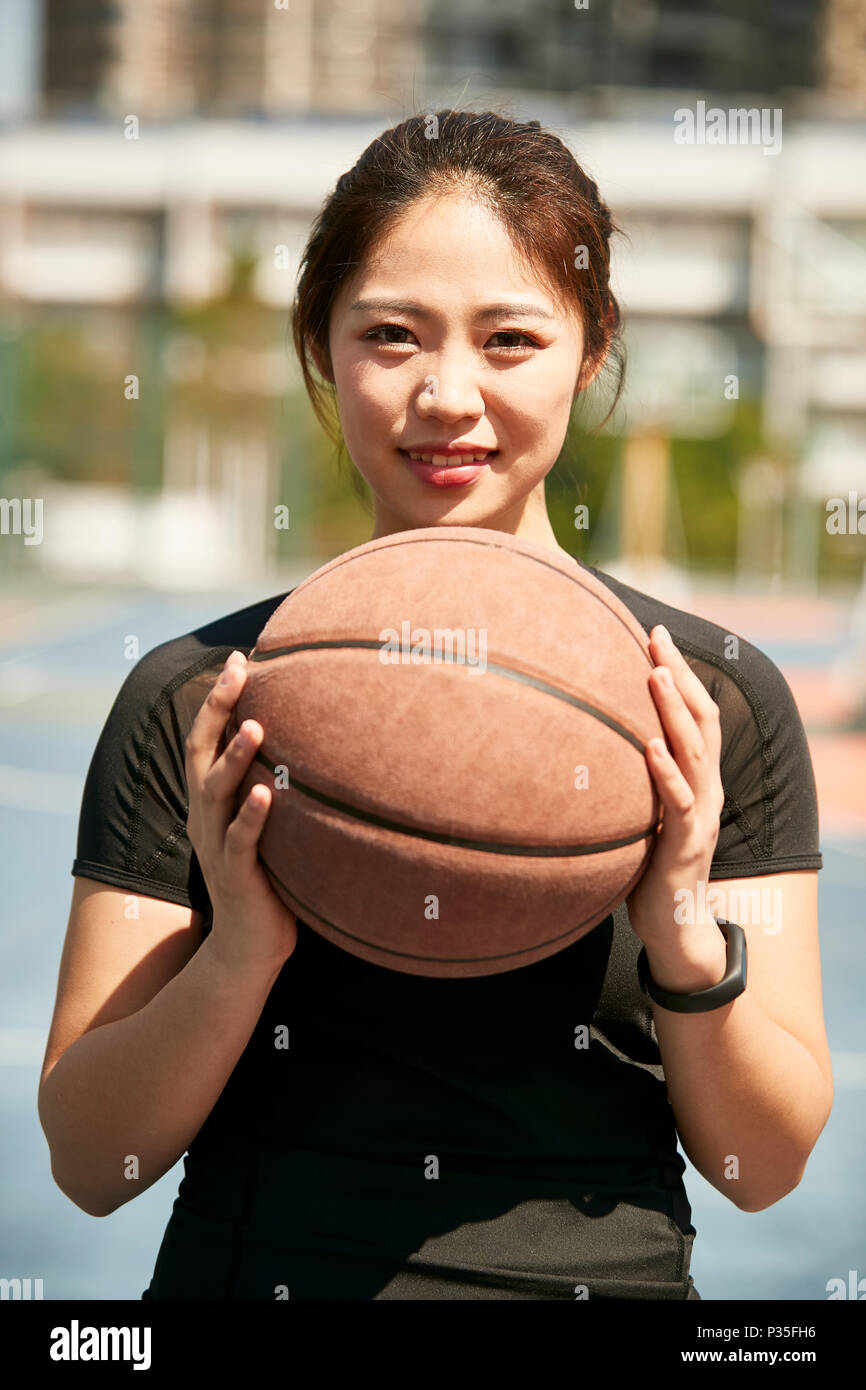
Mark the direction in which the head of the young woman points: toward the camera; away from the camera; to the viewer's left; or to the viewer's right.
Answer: toward the camera

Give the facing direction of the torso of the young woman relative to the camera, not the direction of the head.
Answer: toward the camera
